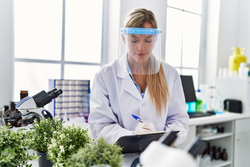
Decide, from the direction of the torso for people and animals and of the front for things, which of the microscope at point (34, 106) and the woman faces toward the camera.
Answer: the woman

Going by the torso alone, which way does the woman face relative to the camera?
toward the camera

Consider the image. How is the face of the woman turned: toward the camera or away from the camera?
toward the camera

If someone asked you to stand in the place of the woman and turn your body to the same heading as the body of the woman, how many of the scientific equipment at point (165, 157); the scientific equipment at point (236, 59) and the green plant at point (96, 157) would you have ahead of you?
2

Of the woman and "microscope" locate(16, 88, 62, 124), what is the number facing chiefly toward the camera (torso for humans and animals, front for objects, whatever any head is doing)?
1

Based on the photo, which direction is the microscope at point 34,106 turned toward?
to the viewer's right
